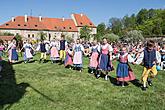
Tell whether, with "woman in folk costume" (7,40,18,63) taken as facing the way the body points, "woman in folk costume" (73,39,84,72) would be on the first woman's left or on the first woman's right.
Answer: on the first woman's left

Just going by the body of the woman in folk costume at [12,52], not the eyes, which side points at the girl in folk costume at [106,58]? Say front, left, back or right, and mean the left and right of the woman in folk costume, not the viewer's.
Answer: left

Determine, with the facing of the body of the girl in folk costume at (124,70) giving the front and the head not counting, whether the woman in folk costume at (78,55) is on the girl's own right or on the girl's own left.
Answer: on the girl's own right

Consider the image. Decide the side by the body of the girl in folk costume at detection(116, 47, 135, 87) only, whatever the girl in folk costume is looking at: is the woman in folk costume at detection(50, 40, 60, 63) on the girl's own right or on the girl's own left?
on the girl's own right

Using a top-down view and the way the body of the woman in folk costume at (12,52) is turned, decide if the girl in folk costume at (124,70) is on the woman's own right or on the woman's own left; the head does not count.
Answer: on the woman's own left

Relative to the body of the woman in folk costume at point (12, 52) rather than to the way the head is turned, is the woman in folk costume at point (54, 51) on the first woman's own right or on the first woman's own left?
on the first woman's own left
